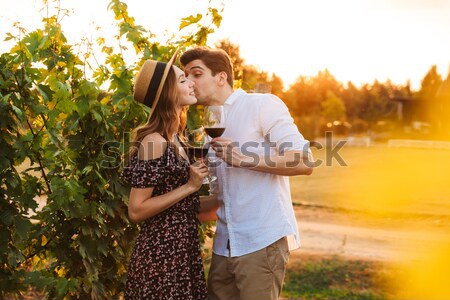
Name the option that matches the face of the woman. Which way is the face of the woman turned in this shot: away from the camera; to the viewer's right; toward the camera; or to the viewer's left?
to the viewer's right

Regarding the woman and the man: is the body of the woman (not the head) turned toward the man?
yes

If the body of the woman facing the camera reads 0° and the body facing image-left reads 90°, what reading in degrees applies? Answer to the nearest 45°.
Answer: approximately 270°
